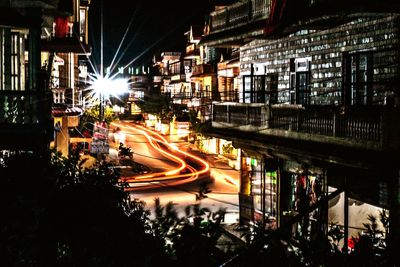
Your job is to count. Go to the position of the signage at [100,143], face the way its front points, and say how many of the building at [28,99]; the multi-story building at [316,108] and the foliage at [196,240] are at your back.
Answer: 0

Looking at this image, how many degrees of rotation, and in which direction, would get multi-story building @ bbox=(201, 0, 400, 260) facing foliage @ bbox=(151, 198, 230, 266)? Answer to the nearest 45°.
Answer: approximately 45° to its left

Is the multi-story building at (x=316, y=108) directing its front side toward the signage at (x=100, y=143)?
no

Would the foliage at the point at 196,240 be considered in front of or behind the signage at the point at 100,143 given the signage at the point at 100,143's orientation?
in front

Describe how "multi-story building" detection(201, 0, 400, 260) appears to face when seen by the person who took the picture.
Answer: facing the viewer and to the left of the viewer

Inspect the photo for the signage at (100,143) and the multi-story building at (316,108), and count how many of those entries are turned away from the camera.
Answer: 0

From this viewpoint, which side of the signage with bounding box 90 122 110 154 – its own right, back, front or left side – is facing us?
front

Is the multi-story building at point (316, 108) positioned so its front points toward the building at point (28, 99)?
yes

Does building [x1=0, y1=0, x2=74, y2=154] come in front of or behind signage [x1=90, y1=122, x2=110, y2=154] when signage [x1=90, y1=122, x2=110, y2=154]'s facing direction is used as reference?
in front
